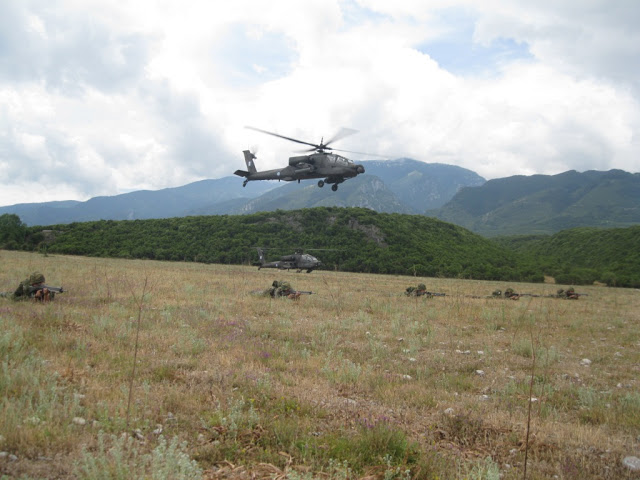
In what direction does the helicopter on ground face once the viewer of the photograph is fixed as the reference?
facing to the right of the viewer

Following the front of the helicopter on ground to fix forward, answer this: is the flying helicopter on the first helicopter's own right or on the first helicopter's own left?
on the first helicopter's own right

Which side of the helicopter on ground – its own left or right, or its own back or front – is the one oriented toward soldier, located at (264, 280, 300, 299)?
right
